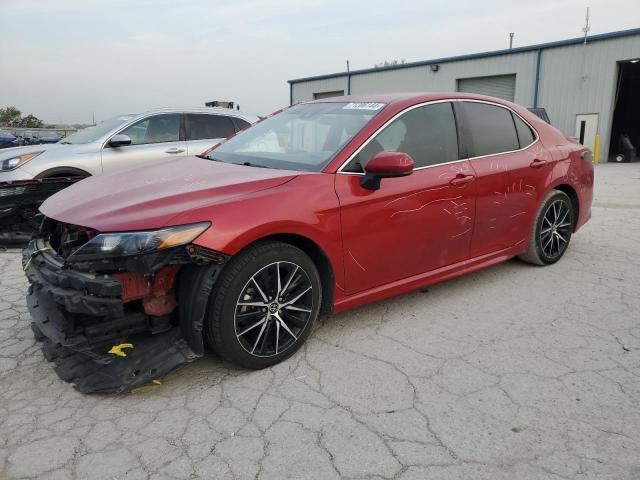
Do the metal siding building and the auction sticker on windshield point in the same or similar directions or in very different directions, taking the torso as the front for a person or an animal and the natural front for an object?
same or similar directions

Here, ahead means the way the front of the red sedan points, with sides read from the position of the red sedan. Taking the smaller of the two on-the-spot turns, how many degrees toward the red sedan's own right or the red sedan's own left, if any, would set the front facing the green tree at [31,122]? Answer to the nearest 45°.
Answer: approximately 90° to the red sedan's own right

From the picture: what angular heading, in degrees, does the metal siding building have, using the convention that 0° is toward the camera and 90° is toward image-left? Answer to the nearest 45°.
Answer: approximately 45°

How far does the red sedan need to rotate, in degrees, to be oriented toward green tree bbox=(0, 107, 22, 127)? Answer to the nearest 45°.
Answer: approximately 90° to its right

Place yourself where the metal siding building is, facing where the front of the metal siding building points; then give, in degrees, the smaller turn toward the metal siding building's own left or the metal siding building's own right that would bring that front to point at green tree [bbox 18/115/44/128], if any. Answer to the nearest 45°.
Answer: approximately 45° to the metal siding building's own right

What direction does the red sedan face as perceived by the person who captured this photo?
facing the viewer and to the left of the viewer

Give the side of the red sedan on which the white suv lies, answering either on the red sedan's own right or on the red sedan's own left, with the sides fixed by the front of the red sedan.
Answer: on the red sedan's own right

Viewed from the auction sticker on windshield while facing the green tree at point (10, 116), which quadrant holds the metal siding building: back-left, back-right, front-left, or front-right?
front-right

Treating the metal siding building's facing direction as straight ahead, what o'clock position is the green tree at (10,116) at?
The green tree is roughly at 2 o'clock from the metal siding building.

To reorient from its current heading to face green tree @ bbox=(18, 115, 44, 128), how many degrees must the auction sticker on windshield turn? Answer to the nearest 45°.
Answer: approximately 90° to its right

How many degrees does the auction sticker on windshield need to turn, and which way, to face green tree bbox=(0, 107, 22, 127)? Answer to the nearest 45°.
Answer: approximately 90° to its right

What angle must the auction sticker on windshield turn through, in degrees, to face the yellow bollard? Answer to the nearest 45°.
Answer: approximately 180°

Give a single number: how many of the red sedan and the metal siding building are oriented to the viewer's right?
0

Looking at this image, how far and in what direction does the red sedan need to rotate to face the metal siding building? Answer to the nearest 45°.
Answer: approximately 180°
